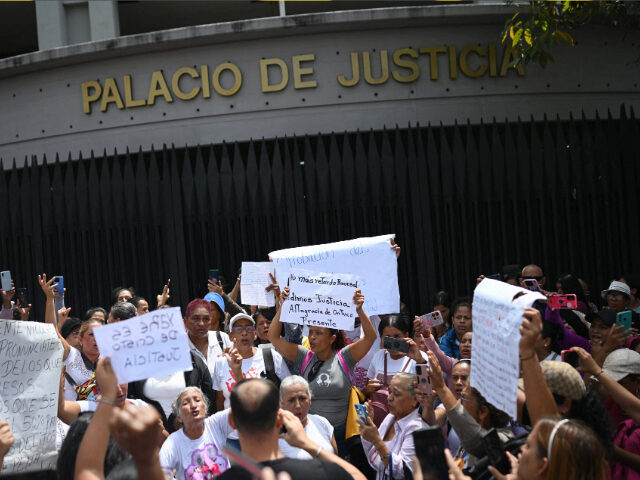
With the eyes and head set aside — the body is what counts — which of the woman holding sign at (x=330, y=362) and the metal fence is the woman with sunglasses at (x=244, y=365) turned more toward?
the woman holding sign

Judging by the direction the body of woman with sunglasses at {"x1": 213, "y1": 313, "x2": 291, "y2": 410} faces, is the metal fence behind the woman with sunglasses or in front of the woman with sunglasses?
behind

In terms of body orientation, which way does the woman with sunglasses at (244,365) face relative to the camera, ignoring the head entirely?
toward the camera

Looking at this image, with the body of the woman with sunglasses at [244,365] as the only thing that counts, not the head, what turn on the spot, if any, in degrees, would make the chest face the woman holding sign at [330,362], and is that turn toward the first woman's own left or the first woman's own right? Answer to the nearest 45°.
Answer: approximately 45° to the first woman's own left

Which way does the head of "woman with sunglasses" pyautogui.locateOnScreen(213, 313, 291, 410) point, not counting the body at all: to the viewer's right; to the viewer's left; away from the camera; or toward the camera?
toward the camera
